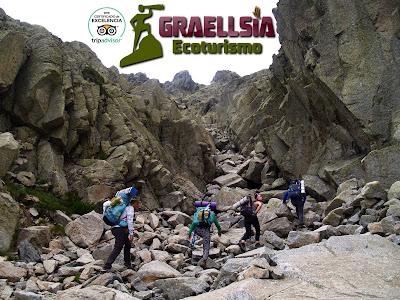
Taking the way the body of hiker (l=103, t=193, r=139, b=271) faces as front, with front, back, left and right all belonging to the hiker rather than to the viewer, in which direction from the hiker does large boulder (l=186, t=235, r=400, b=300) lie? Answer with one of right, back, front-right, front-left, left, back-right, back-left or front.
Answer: front-right

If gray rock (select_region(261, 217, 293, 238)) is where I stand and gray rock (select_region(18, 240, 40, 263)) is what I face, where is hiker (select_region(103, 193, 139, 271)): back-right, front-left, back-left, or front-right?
front-left

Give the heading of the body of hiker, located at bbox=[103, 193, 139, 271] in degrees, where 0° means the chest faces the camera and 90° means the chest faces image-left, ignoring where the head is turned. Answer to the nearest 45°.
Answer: approximately 270°

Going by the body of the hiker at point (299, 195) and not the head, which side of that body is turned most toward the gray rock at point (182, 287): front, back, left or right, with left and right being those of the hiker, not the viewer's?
back

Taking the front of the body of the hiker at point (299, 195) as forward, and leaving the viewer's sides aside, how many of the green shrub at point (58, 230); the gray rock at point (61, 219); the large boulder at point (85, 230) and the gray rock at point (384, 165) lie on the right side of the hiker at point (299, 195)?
1

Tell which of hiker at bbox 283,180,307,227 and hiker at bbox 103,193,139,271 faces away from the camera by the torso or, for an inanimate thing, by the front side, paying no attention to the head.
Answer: hiker at bbox 283,180,307,227

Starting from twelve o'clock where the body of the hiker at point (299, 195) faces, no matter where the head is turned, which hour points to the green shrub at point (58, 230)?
The green shrub is roughly at 8 o'clock from the hiker.

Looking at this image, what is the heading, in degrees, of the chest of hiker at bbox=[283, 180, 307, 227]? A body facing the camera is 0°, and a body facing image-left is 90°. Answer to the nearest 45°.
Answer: approximately 180°

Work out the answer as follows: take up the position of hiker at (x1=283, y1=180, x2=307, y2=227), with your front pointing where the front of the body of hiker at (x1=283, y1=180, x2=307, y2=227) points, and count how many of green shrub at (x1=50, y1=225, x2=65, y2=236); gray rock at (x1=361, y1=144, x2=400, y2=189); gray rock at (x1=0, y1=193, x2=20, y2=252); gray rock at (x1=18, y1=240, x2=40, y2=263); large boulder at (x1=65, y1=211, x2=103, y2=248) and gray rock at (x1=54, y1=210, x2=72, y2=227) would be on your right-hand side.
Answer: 1

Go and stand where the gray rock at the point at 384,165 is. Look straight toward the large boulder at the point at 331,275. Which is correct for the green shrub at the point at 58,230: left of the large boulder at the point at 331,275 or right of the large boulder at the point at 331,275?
right

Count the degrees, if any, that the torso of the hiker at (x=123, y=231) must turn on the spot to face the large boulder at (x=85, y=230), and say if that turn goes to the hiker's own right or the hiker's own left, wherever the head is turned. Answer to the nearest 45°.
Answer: approximately 90° to the hiker's own left

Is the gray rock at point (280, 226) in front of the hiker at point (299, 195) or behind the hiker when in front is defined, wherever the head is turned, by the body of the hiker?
behind
